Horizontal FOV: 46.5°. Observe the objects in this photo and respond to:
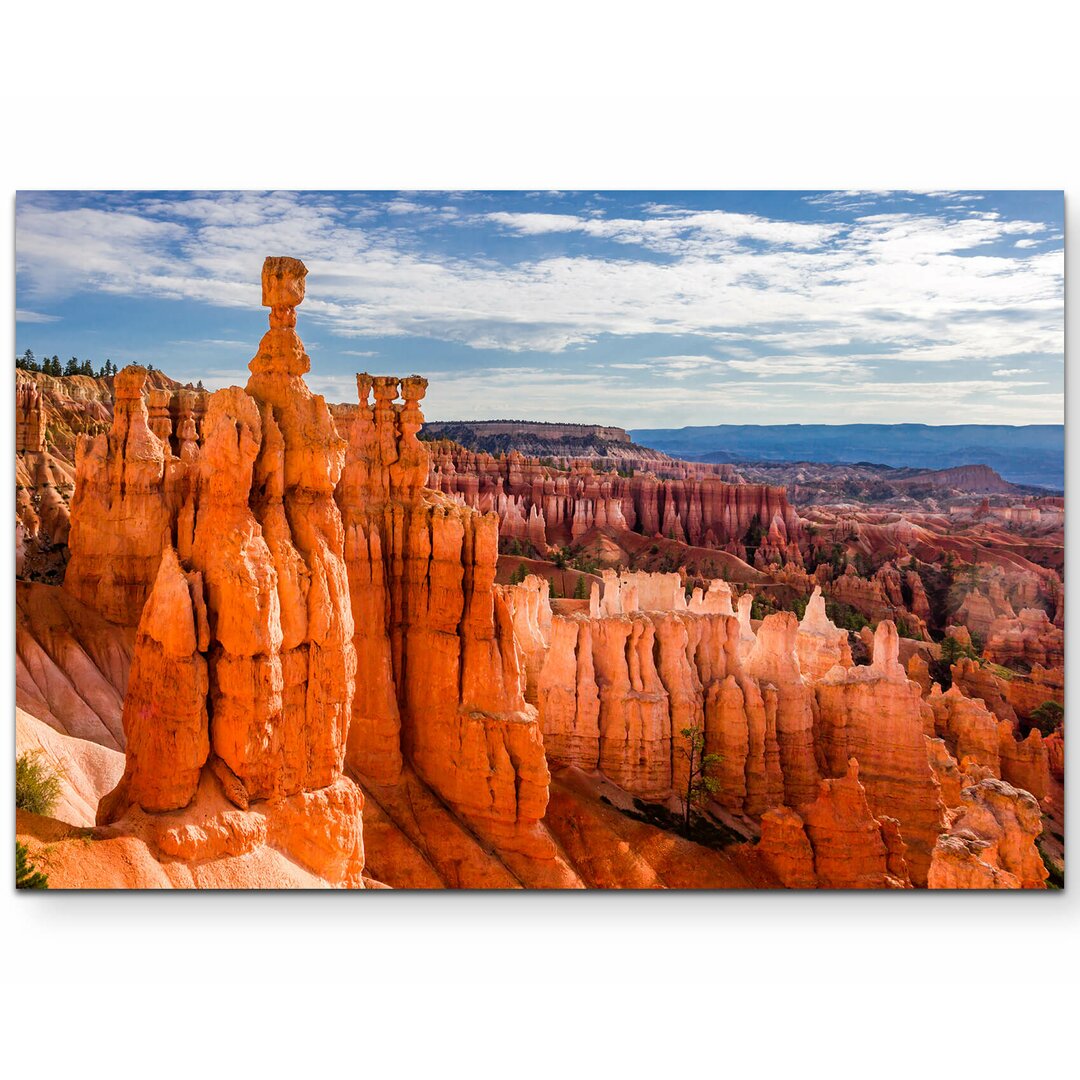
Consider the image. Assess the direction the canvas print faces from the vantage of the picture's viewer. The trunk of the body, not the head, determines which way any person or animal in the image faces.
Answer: facing the viewer
